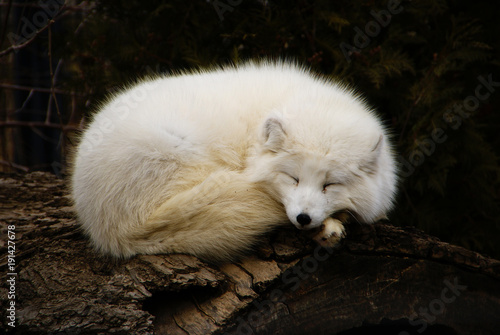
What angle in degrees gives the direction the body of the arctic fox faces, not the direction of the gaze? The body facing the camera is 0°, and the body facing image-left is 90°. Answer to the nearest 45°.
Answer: approximately 315°
